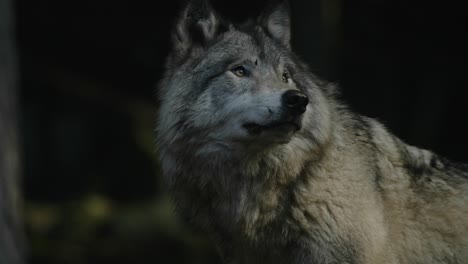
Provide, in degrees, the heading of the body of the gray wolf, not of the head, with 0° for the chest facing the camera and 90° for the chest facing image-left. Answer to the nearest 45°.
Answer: approximately 45°

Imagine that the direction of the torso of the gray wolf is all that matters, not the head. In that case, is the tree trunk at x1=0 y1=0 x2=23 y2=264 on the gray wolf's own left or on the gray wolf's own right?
on the gray wolf's own right
